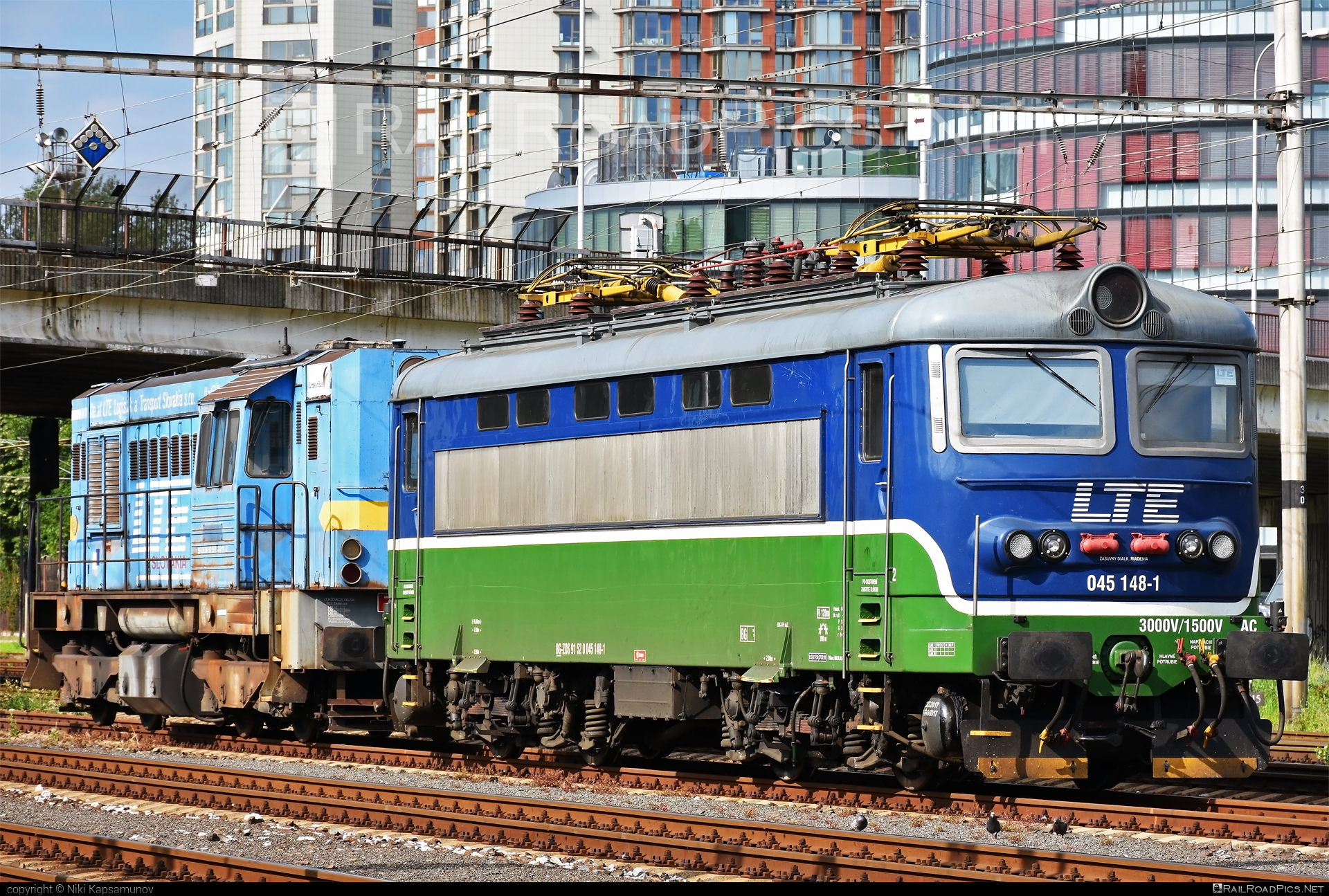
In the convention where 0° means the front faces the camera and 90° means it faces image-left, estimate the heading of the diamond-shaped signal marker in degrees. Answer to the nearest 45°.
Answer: approximately 0°

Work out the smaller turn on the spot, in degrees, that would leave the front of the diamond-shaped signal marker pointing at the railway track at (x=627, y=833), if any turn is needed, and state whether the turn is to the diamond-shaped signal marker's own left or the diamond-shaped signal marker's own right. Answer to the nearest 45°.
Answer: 0° — it already faces it

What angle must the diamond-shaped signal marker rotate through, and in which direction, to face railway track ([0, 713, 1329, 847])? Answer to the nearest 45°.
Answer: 0° — it already faces it
